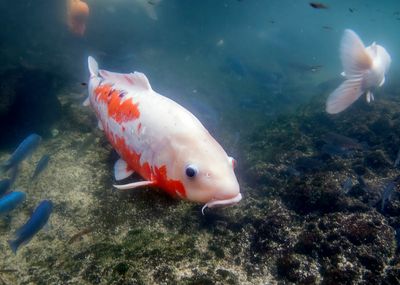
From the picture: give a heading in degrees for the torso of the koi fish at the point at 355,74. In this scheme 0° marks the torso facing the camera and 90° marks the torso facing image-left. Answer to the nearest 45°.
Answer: approximately 225°

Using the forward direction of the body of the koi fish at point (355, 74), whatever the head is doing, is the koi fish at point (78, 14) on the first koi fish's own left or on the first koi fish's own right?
on the first koi fish's own left

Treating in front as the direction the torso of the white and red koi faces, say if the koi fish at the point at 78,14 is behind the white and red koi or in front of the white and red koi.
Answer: behind

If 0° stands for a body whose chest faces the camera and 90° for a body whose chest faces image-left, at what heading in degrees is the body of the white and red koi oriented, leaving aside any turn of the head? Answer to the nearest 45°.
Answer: approximately 315°

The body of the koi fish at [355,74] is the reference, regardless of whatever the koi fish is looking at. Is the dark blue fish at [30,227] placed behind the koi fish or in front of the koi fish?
behind
